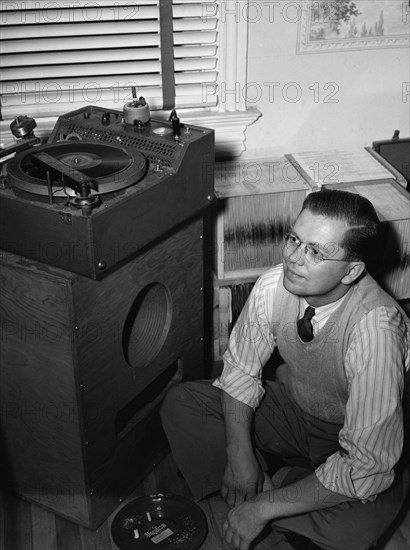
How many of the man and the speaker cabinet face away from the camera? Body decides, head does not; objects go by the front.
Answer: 0

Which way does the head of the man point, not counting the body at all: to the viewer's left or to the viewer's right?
to the viewer's left

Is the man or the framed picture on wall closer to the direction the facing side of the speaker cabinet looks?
the man

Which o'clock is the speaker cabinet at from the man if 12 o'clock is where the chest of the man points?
The speaker cabinet is roughly at 2 o'clock from the man.

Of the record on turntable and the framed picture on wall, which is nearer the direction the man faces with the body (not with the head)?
the record on turntable

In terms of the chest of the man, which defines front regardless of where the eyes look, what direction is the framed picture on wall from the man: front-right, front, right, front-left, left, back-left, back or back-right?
back-right

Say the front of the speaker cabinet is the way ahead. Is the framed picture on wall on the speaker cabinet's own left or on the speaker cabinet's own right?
on the speaker cabinet's own left

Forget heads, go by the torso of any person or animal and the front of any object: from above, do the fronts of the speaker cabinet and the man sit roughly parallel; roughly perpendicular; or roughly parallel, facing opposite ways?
roughly perpendicular

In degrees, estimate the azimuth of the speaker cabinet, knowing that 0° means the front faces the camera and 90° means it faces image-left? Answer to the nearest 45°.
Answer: approximately 315°

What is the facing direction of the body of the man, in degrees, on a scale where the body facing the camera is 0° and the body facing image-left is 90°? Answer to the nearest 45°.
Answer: approximately 45°

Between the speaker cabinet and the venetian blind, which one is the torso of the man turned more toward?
the speaker cabinet

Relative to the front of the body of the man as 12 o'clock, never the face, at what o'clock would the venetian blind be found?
The venetian blind is roughly at 3 o'clock from the man.
